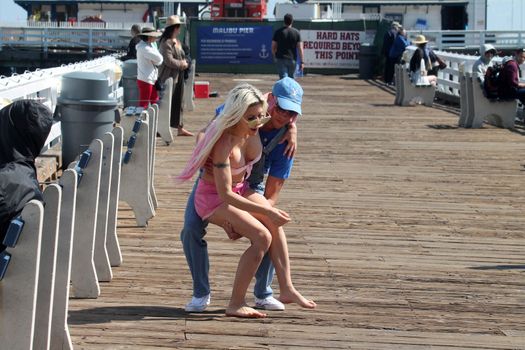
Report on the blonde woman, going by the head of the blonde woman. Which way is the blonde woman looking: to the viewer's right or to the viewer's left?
to the viewer's right

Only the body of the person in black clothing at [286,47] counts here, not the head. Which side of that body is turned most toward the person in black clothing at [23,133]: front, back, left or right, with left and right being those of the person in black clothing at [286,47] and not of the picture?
back

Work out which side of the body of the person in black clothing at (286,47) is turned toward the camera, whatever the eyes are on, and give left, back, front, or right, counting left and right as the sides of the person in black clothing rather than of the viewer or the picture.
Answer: back

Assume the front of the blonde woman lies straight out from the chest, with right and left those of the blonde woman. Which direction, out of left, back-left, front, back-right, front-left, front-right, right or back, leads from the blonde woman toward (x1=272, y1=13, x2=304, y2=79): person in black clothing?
back-left
